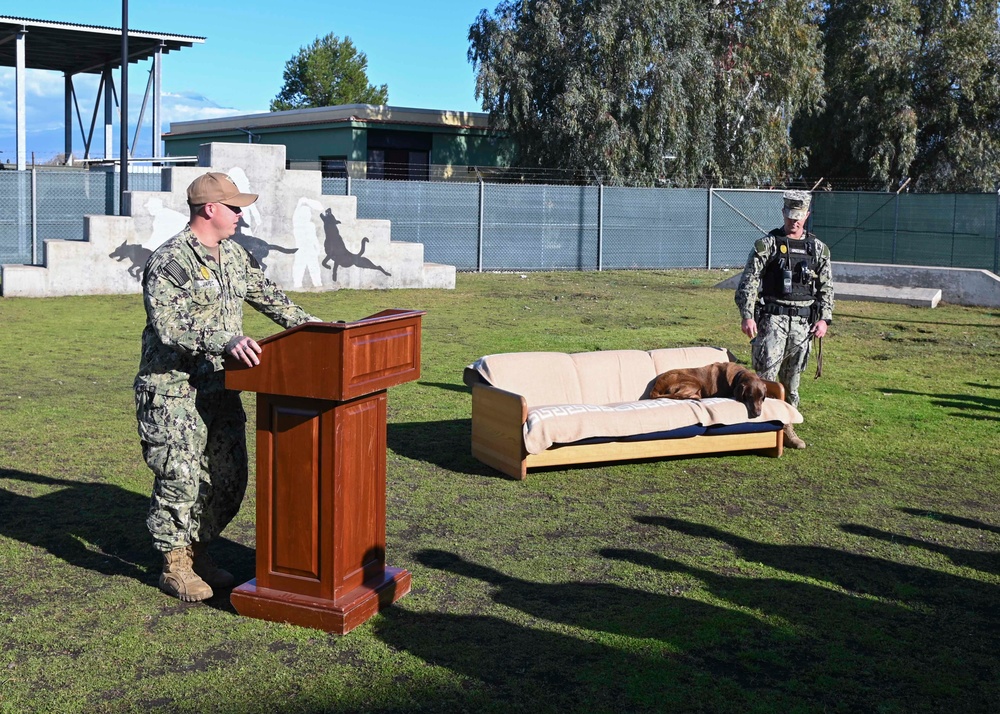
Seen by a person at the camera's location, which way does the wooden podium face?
facing the viewer and to the right of the viewer

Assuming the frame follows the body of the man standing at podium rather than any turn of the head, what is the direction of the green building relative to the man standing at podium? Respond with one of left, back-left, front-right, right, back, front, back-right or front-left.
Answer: back-left

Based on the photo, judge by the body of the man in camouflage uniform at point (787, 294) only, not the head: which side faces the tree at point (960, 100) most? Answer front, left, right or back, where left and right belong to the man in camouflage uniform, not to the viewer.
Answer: back

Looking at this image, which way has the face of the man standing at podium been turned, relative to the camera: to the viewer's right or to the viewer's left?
to the viewer's right

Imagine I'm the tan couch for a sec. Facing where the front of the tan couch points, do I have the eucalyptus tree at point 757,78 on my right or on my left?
on my left

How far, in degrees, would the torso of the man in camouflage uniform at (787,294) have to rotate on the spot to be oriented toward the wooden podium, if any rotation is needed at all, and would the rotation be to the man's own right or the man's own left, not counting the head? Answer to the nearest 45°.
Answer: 0° — they already face it

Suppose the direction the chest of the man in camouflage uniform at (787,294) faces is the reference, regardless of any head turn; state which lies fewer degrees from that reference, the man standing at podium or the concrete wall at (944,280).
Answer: the man standing at podium

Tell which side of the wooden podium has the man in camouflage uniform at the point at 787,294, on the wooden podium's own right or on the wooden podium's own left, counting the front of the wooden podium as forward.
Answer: on the wooden podium's own left

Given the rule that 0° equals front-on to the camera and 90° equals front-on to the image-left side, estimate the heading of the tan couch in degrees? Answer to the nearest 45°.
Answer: approximately 315°

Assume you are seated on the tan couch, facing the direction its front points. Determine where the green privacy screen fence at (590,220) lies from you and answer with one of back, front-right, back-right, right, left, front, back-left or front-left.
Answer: back-left

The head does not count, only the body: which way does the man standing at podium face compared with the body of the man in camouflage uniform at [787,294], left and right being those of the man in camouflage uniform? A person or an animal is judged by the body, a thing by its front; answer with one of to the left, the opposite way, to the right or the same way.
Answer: to the left

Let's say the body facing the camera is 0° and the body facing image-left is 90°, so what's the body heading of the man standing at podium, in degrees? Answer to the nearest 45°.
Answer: approximately 315°

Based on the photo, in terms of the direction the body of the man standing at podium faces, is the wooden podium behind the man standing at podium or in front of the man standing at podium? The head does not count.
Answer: in front
